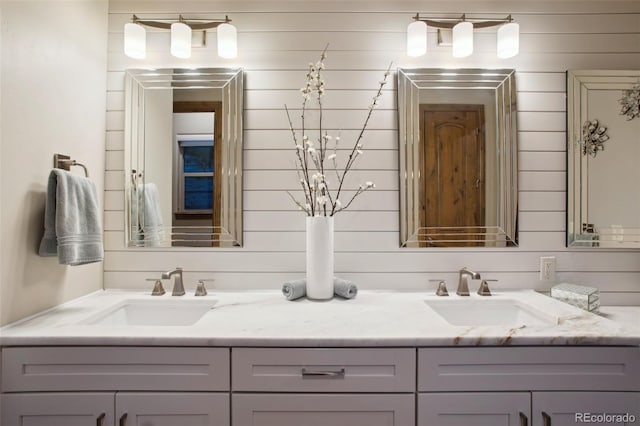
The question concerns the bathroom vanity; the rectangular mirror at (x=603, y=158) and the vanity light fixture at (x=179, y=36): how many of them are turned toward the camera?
3

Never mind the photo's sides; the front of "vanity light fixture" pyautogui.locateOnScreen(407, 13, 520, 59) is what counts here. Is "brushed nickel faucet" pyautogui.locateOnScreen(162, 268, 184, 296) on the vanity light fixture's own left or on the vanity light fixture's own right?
on the vanity light fixture's own right

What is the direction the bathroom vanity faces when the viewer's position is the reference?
facing the viewer

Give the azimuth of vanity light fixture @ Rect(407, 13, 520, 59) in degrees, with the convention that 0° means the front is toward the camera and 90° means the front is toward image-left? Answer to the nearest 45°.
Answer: approximately 0°

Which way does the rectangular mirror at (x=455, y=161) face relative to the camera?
toward the camera

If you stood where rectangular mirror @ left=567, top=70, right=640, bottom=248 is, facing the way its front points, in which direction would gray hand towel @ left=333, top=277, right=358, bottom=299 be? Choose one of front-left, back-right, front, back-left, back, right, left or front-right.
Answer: front-right
